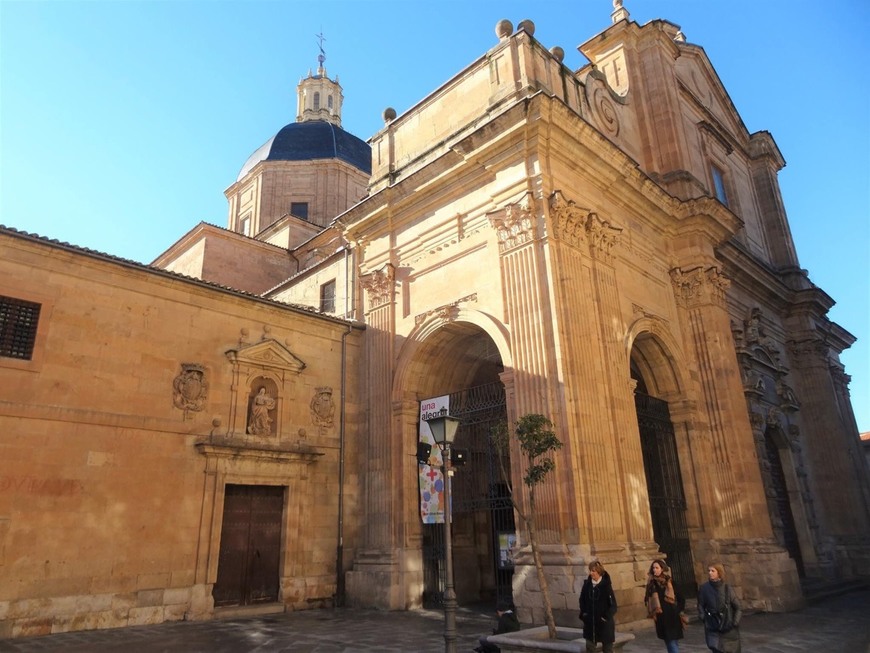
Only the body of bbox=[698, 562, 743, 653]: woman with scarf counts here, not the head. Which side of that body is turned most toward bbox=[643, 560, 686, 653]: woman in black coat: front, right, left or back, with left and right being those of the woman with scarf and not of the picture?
right

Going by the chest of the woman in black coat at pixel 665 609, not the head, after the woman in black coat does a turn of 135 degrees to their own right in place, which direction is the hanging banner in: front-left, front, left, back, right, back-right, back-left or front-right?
front-left

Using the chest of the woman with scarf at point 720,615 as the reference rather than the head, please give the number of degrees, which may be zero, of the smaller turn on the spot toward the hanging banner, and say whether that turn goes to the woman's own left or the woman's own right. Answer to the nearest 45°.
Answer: approximately 90° to the woman's own right

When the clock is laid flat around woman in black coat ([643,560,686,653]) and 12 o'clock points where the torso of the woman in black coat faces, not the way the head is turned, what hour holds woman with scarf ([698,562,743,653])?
The woman with scarf is roughly at 9 o'clock from the woman in black coat.

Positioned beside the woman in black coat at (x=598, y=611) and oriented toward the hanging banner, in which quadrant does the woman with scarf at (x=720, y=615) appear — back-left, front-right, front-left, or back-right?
back-right

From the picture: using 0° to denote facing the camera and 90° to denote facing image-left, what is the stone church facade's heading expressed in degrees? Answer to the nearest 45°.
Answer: approximately 315°

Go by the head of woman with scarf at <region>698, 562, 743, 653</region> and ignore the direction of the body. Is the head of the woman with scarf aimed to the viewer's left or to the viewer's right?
to the viewer's left
